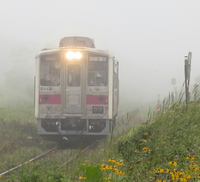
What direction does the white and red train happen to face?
toward the camera
